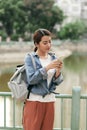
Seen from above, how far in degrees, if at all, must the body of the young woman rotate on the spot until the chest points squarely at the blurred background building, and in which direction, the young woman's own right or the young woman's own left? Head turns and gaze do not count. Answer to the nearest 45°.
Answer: approximately 135° to the young woman's own left

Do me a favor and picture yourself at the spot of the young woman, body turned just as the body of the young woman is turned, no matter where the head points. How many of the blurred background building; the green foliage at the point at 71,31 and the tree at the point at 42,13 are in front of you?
0

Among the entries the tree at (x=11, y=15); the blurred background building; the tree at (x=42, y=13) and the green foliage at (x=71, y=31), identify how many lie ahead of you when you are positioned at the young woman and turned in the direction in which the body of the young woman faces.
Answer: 0

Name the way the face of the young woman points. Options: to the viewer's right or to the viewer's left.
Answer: to the viewer's right

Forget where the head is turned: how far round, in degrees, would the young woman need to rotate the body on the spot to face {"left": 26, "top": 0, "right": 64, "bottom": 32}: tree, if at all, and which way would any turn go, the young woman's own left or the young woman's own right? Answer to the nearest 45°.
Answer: approximately 135° to the young woman's own left

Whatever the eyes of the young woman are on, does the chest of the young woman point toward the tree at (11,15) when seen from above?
no

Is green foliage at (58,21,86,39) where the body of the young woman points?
no

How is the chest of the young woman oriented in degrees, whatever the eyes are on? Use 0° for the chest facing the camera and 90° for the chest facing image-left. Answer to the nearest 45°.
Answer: approximately 315°

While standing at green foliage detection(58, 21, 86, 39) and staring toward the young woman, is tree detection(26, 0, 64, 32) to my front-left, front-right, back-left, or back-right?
front-right
